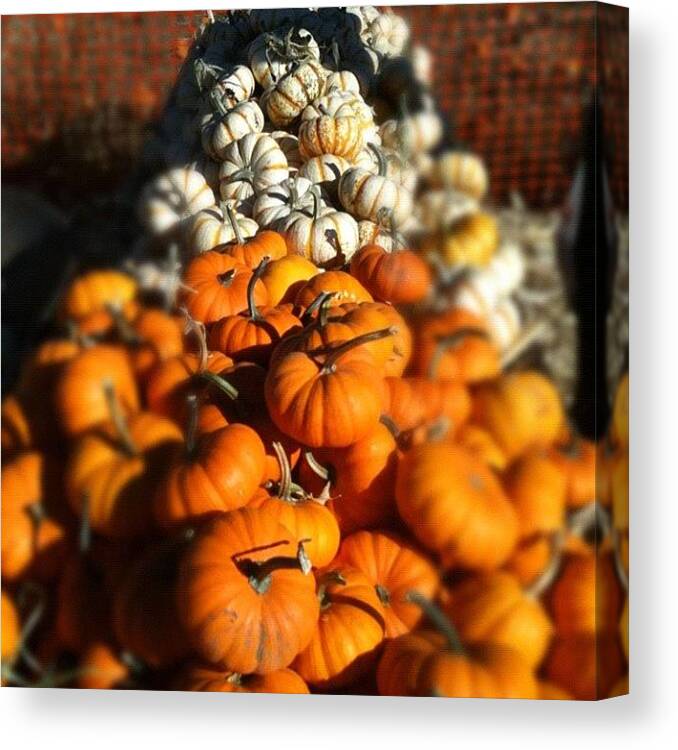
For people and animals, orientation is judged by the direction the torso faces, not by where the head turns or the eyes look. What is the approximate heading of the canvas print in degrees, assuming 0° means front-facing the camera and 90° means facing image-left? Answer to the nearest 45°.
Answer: approximately 45°
